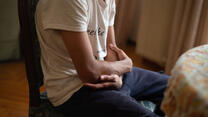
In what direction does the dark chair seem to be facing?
to the viewer's right
